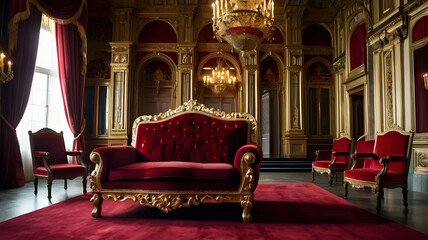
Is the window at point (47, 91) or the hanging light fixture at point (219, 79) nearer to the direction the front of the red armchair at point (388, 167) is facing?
the window

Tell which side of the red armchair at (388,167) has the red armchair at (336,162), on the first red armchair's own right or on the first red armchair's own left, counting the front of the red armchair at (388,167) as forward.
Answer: on the first red armchair's own right

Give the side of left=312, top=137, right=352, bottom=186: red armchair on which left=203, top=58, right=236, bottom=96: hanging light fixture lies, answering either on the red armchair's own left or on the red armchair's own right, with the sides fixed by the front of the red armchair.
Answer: on the red armchair's own right

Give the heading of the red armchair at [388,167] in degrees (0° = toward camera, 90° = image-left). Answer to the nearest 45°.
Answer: approximately 45°

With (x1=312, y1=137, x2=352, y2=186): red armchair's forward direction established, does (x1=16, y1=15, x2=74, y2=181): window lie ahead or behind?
ahead

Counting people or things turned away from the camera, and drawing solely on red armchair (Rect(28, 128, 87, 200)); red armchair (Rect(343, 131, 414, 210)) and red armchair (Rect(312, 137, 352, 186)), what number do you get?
0

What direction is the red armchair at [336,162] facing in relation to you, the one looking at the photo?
facing the viewer and to the left of the viewer

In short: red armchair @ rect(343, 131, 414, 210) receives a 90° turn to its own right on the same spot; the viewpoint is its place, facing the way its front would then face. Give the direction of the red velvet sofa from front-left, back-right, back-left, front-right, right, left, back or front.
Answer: left

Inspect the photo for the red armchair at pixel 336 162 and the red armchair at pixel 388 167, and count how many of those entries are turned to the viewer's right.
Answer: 0

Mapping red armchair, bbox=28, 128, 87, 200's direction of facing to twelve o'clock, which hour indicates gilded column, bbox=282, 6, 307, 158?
The gilded column is roughly at 10 o'clock from the red armchair.

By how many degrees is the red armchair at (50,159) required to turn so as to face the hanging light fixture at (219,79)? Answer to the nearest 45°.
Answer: approximately 90° to its left

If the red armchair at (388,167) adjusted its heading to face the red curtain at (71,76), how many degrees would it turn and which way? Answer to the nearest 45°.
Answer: approximately 45° to its right

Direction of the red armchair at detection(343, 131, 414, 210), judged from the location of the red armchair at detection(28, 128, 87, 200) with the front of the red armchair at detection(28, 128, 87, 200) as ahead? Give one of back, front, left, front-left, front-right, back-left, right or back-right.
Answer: front

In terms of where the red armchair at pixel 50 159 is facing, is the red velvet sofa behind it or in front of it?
in front

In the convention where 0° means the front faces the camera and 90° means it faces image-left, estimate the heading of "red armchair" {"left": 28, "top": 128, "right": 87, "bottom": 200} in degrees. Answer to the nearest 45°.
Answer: approximately 315°

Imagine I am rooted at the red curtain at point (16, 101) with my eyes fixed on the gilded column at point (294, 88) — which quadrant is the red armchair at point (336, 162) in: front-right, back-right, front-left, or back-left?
front-right

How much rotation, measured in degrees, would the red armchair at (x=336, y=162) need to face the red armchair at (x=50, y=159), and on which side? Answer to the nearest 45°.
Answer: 0° — it already faces it

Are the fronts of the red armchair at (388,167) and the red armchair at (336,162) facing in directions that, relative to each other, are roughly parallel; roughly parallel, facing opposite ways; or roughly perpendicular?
roughly parallel
